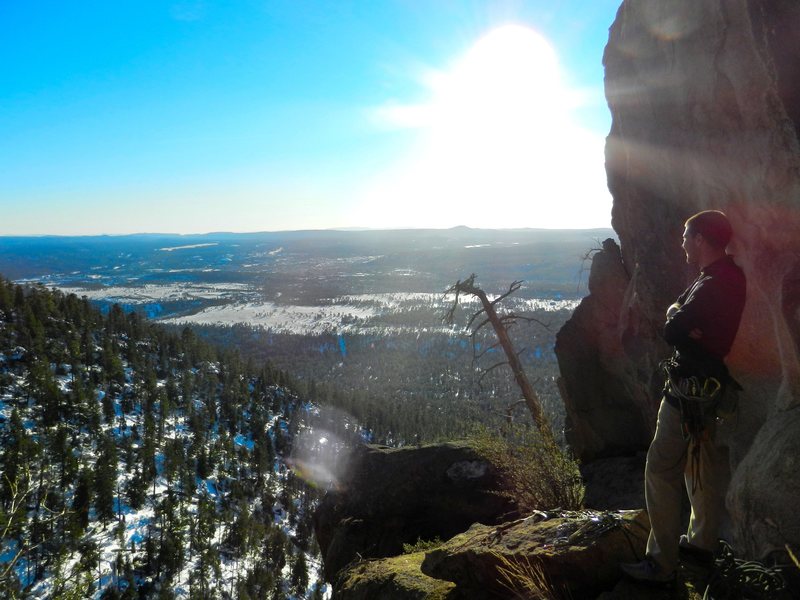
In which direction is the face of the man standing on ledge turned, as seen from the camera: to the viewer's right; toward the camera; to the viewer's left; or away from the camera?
to the viewer's left

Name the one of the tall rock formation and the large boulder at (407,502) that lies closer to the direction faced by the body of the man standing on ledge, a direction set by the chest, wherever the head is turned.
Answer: the large boulder

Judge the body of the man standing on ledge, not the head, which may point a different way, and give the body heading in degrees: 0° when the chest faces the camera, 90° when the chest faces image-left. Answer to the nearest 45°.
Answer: approximately 90°
